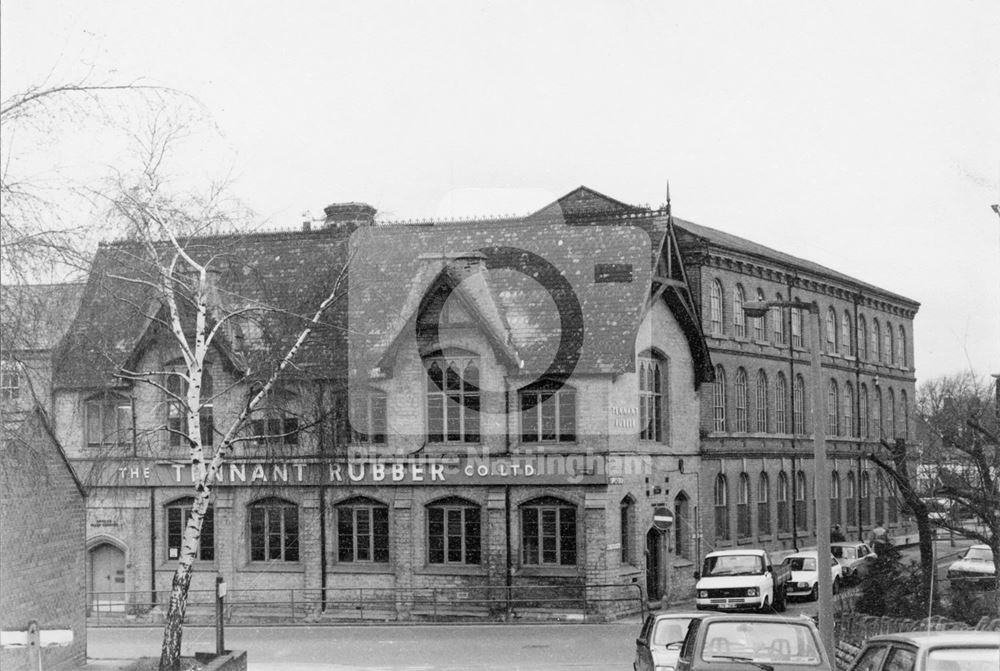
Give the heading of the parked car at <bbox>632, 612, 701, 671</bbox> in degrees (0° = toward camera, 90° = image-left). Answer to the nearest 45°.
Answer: approximately 180°

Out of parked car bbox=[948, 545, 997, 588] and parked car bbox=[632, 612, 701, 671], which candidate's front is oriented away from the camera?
parked car bbox=[632, 612, 701, 671]

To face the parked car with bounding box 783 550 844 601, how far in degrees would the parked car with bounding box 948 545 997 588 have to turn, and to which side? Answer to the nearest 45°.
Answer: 0° — it already faces it

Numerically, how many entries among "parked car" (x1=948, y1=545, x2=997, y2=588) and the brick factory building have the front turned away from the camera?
0

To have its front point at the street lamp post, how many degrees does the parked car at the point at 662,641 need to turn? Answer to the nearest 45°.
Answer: approximately 45° to its right

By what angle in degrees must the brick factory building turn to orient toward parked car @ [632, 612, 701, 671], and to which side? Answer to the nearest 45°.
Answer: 0° — it already faces it

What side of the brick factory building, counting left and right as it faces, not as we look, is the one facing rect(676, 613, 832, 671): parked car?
front

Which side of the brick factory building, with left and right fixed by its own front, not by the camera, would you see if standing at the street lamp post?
front

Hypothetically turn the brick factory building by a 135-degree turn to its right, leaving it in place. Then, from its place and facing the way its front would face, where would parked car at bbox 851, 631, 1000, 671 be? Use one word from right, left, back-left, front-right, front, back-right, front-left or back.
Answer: back-left

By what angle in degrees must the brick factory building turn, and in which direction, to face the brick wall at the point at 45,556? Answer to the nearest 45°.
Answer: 0° — it already faces it

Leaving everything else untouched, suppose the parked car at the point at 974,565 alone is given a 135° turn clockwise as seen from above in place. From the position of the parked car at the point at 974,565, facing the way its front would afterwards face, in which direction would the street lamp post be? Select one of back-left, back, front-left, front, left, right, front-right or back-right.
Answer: back

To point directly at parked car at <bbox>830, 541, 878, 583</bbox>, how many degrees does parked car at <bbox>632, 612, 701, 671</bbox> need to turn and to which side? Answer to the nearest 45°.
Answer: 0° — it already faces it
